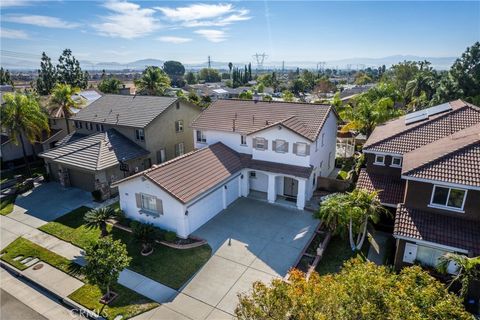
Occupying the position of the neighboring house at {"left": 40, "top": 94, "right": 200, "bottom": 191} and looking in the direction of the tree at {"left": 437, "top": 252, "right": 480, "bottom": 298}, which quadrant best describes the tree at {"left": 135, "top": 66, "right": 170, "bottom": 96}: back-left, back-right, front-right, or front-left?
back-left

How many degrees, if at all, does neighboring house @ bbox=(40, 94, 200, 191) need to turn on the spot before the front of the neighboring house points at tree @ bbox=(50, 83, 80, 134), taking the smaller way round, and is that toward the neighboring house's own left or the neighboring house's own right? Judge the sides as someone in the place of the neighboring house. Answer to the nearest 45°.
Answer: approximately 90° to the neighboring house's own right

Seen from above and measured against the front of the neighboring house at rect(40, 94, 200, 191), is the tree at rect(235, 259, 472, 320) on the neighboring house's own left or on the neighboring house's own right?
on the neighboring house's own left

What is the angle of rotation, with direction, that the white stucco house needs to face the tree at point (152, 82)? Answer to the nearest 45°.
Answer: approximately 90° to its right

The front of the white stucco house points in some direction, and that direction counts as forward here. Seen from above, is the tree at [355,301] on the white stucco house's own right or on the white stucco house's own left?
on the white stucco house's own left

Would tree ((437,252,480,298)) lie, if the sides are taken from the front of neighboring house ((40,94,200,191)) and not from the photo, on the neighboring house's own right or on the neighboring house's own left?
on the neighboring house's own left

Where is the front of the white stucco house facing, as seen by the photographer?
facing the viewer and to the left of the viewer

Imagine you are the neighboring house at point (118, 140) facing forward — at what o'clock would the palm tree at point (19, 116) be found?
The palm tree is roughly at 2 o'clock from the neighboring house.

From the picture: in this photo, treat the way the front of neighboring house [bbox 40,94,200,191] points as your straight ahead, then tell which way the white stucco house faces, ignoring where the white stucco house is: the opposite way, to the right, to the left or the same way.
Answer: the same way

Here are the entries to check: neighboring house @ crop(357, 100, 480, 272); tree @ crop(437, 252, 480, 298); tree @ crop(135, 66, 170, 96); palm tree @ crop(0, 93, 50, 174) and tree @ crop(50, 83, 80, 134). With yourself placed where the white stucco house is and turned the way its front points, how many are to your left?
2

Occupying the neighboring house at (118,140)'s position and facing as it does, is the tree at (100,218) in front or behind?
in front

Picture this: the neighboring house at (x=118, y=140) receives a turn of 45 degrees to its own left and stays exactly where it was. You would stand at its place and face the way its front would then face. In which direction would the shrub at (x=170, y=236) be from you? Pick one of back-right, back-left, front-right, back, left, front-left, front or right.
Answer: front

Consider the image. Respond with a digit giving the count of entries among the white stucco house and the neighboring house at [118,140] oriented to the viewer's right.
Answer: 0

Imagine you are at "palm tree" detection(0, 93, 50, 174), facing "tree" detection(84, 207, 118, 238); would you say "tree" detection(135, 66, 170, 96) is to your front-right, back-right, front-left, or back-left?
back-left
